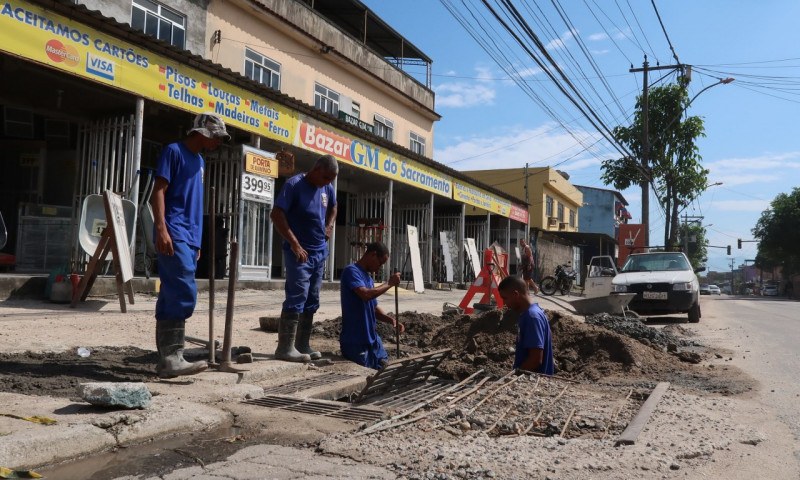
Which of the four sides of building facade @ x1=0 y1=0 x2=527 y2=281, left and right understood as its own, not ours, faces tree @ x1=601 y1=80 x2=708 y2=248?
left

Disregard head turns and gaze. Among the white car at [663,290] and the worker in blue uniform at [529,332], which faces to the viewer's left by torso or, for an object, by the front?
the worker in blue uniform

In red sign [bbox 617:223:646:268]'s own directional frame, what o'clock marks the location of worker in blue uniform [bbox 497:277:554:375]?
The worker in blue uniform is roughly at 12 o'clock from the red sign.

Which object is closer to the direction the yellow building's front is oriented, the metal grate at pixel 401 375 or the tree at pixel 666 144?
the tree

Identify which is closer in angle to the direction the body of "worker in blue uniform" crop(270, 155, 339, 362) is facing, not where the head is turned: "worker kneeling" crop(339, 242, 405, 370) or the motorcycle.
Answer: the worker kneeling

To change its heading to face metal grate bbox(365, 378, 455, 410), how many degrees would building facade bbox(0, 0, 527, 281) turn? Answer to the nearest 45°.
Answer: approximately 45° to its right

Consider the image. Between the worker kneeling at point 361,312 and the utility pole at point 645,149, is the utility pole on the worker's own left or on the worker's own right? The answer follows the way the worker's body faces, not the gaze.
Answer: on the worker's own left

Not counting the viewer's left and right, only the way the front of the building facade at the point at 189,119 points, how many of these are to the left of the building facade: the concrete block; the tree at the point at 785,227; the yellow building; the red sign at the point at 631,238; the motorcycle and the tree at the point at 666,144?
5

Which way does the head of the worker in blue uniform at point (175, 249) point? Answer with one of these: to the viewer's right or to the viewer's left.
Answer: to the viewer's right

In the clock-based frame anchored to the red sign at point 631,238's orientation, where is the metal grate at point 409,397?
The metal grate is roughly at 12 o'clock from the red sign.

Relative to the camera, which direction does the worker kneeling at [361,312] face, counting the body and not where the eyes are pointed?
to the viewer's right

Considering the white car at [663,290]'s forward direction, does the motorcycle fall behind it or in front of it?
behind

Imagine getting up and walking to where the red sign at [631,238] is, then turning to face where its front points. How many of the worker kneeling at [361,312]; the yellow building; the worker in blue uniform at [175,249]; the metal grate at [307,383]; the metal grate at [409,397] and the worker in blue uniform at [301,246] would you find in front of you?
5
